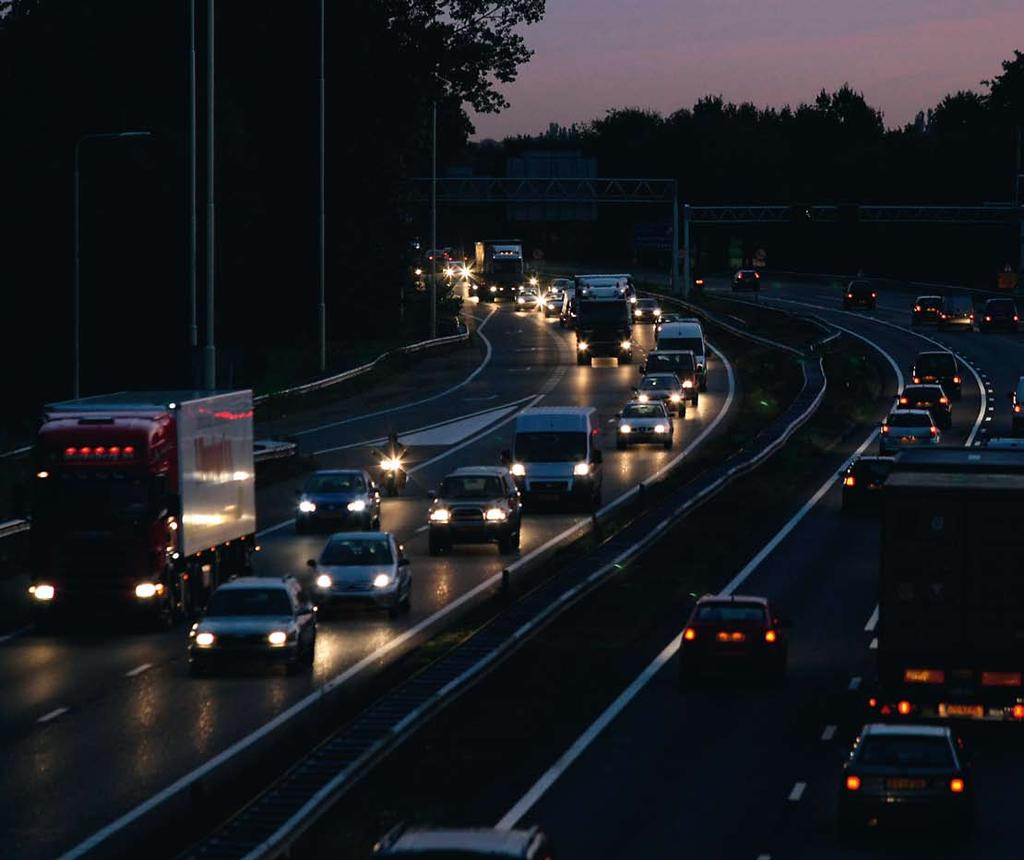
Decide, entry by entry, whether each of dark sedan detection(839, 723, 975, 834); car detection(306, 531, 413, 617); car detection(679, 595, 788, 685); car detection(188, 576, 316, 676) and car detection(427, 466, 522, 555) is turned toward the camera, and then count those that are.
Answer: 3

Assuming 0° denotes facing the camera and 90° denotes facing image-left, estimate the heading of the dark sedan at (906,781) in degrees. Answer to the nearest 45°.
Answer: approximately 180°

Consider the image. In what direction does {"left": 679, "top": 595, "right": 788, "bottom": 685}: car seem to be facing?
away from the camera

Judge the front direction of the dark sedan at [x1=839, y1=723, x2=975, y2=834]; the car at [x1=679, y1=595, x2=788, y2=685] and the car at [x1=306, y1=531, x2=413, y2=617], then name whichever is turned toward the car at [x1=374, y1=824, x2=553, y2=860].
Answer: the car at [x1=306, y1=531, x2=413, y2=617]

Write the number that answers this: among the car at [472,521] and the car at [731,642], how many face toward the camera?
1

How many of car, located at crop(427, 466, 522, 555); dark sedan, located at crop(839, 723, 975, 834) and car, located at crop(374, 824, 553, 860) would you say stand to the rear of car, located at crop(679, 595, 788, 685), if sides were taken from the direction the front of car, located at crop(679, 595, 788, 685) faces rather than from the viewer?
2

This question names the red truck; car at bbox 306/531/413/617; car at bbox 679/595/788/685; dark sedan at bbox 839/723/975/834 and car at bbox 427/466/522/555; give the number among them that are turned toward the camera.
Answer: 3

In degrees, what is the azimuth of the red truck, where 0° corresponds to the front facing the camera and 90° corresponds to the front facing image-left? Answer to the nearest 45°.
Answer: approximately 0°

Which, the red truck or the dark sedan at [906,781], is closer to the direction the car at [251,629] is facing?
the dark sedan

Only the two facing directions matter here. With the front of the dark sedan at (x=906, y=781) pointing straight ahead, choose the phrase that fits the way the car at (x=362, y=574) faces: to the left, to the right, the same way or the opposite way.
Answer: the opposite way

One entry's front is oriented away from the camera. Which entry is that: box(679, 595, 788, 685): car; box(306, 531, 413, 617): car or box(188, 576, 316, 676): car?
box(679, 595, 788, 685): car

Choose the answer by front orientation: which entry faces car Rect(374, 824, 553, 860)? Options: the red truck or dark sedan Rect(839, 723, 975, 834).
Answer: the red truck
